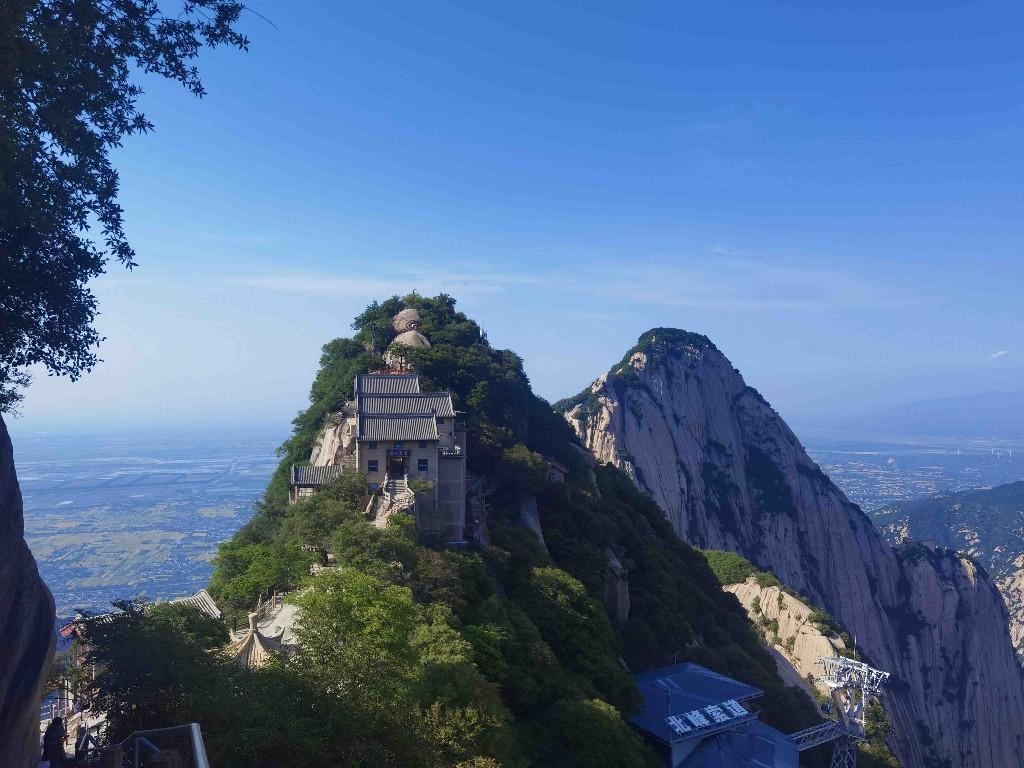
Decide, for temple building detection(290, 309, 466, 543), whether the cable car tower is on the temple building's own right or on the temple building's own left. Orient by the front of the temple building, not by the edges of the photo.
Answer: on the temple building's own left

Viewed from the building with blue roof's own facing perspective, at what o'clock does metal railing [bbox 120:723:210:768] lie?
The metal railing is roughly at 2 o'clock from the building with blue roof.

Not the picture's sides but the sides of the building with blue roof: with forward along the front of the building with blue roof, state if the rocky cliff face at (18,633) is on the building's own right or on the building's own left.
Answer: on the building's own right

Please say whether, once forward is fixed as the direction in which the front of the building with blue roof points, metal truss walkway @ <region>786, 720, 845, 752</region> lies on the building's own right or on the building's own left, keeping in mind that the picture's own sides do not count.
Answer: on the building's own left

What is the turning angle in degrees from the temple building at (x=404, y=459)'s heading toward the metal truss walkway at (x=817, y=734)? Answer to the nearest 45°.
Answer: approximately 90° to its left

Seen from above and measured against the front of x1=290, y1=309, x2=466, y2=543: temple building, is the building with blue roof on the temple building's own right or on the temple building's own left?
on the temple building's own left

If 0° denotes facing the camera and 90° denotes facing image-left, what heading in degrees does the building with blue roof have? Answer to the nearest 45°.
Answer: approximately 315°

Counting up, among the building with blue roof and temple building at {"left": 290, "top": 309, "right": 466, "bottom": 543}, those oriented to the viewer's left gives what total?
0

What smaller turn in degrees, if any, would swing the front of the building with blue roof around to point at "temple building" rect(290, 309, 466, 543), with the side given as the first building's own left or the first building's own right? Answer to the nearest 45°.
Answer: approximately 135° to the first building's own right

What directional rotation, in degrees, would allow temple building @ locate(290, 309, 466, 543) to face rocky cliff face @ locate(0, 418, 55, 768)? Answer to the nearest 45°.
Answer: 0° — it already faces it
